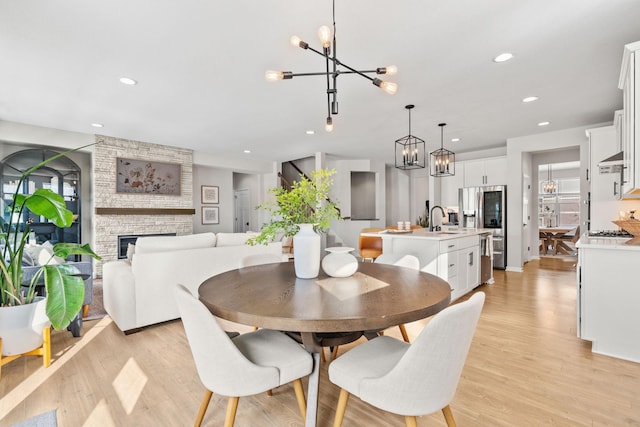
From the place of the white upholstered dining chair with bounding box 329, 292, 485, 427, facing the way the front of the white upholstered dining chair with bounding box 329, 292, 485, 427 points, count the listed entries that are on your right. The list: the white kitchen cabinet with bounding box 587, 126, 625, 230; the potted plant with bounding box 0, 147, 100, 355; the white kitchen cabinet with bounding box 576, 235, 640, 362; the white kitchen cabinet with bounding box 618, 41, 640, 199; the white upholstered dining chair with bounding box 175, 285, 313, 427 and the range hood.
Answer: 4

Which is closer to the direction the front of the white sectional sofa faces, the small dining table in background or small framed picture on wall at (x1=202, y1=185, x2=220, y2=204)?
the small framed picture on wall

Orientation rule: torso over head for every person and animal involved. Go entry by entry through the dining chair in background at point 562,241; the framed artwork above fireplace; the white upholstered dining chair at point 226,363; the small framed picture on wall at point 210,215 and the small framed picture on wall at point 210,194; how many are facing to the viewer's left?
1

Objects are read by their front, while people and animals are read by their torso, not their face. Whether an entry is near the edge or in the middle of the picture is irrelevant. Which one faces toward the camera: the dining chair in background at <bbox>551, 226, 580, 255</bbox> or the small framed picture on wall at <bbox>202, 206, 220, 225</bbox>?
the small framed picture on wall

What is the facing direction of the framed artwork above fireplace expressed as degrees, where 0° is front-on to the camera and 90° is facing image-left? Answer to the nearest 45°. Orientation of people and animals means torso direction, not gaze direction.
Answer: approximately 315°

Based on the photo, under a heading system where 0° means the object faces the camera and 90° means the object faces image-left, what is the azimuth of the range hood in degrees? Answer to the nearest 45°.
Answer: approximately 90°

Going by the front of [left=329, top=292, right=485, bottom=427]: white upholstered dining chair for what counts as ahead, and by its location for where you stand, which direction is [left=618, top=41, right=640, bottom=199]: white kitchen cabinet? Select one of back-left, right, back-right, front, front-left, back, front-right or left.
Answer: right

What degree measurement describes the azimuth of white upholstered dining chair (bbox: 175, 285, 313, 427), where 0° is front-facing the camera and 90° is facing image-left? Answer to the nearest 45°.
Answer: approximately 225°

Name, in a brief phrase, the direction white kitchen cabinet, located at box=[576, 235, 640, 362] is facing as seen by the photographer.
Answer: facing to the left of the viewer

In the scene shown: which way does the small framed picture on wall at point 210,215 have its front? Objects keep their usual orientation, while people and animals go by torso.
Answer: toward the camera

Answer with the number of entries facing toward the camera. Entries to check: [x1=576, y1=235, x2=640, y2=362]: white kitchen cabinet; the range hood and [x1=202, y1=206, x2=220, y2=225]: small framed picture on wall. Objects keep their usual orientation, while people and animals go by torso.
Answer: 1

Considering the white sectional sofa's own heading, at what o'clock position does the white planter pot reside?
The white planter pot is roughly at 9 o'clock from the white sectional sofa.

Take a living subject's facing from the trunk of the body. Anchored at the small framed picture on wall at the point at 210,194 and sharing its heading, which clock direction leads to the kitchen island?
The kitchen island is roughly at 11 o'clock from the small framed picture on wall.

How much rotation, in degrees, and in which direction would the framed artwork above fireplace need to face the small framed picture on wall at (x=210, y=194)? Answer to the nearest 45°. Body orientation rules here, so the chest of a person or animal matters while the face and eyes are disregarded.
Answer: approximately 90° to its left

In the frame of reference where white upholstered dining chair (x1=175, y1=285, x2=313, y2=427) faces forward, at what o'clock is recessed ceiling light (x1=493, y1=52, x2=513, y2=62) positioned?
The recessed ceiling light is roughly at 1 o'clock from the white upholstered dining chair.

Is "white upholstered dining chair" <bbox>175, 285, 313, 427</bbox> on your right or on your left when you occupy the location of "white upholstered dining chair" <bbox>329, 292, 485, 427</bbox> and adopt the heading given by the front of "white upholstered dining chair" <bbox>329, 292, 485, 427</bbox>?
on your left
